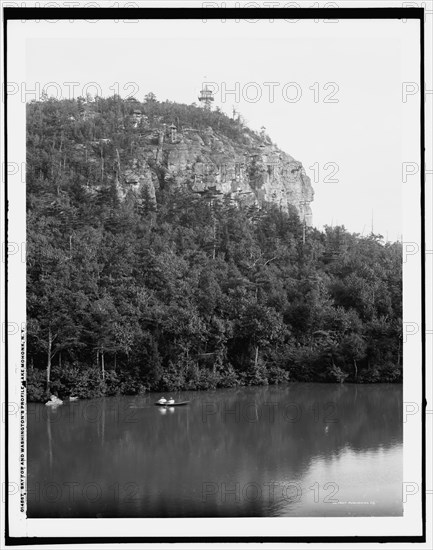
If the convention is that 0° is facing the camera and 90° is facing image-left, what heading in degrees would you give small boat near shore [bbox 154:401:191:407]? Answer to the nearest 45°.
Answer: approximately 270°
